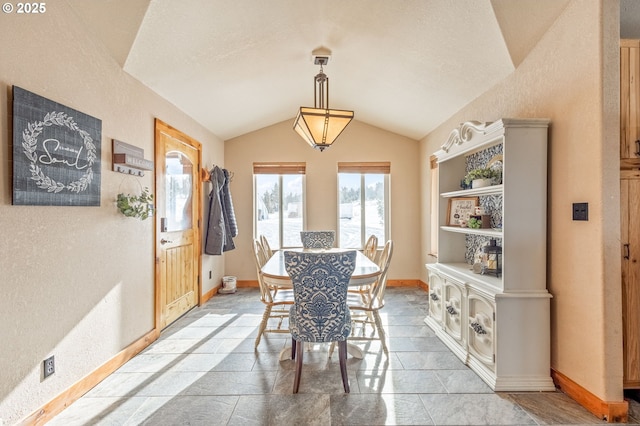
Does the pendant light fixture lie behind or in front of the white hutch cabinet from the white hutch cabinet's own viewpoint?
in front

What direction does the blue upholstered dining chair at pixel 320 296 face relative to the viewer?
away from the camera

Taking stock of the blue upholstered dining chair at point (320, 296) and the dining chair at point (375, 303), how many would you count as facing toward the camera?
0

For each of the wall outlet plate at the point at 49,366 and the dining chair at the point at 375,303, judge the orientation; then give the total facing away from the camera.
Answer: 0

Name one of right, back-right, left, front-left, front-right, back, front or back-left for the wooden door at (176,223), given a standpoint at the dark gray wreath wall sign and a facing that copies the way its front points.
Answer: left

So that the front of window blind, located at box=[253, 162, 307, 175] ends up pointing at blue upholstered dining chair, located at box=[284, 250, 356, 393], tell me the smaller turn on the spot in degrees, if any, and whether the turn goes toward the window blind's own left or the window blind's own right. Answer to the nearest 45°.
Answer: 0° — it already faces it

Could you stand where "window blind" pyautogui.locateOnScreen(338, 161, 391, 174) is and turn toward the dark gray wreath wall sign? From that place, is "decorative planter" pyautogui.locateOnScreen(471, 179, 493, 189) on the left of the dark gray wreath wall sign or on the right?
left

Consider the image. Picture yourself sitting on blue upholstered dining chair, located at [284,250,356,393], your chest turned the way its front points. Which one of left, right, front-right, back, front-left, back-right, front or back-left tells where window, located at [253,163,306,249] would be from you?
front

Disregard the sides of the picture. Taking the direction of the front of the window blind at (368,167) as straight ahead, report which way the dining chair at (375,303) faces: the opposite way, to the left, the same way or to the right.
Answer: to the right

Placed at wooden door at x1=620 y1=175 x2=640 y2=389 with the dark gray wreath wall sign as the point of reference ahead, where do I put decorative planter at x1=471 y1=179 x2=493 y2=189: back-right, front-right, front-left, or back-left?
front-right

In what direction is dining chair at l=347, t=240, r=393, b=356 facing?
to the viewer's left

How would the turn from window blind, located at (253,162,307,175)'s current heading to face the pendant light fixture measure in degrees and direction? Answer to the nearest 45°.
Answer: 0° — it already faces it

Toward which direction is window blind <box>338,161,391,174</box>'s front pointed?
toward the camera

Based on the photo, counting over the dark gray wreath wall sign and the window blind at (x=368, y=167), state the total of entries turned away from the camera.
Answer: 0

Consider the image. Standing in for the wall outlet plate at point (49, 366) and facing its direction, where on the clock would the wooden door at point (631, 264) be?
The wooden door is roughly at 12 o'clock from the wall outlet plate.

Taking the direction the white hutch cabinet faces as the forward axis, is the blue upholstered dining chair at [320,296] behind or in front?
in front

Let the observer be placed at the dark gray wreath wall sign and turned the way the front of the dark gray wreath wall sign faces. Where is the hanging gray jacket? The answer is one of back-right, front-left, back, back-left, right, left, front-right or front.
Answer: left

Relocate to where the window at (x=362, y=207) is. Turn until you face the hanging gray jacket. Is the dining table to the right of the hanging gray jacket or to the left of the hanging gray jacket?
left
